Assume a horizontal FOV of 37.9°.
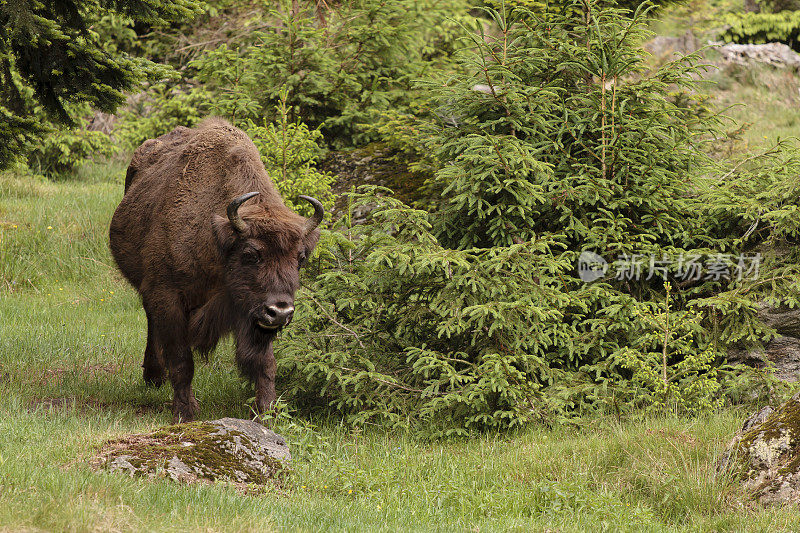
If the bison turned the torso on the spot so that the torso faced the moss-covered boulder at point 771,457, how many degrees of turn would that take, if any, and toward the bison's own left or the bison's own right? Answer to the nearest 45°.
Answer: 0° — it already faces it

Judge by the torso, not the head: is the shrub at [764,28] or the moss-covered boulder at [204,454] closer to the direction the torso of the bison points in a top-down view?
the moss-covered boulder

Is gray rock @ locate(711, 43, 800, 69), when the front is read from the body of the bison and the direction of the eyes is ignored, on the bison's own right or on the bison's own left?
on the bison's own left

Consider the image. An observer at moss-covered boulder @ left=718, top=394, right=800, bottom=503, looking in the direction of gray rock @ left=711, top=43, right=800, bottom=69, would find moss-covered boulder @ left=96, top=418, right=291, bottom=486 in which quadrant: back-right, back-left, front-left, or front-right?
back-left

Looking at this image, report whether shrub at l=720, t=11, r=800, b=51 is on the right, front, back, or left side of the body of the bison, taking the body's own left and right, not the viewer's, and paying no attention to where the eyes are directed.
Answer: left

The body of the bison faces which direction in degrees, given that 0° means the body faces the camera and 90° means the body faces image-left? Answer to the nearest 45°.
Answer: approximately 315°

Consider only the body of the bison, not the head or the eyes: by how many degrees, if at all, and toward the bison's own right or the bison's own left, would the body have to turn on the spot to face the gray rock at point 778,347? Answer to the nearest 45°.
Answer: approximately 45° to the bison's own left
